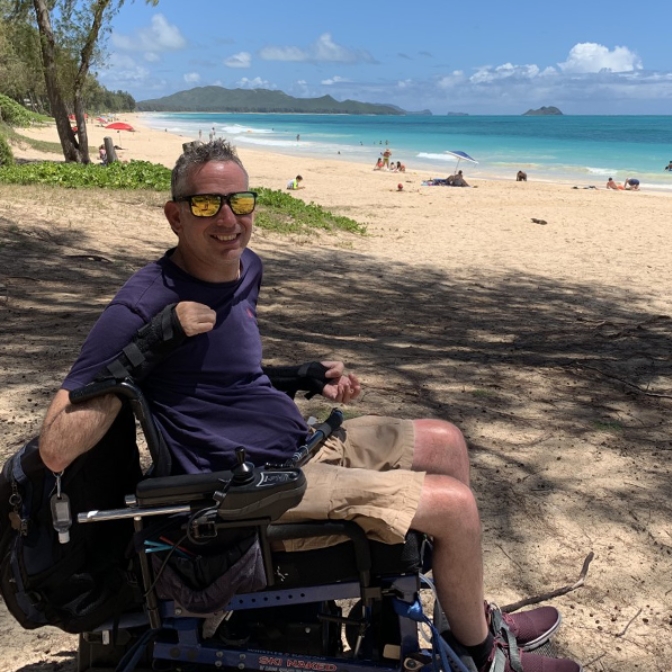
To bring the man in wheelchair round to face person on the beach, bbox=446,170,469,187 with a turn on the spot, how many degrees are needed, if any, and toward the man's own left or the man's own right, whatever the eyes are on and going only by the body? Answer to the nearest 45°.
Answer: approximately 90° to the man's own left

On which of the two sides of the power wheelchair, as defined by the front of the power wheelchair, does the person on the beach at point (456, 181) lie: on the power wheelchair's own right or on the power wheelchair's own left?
on the power wheelchair's own left

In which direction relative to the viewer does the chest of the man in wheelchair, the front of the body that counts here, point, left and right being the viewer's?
facing to the right of the viewer

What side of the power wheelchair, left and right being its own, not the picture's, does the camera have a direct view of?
right
